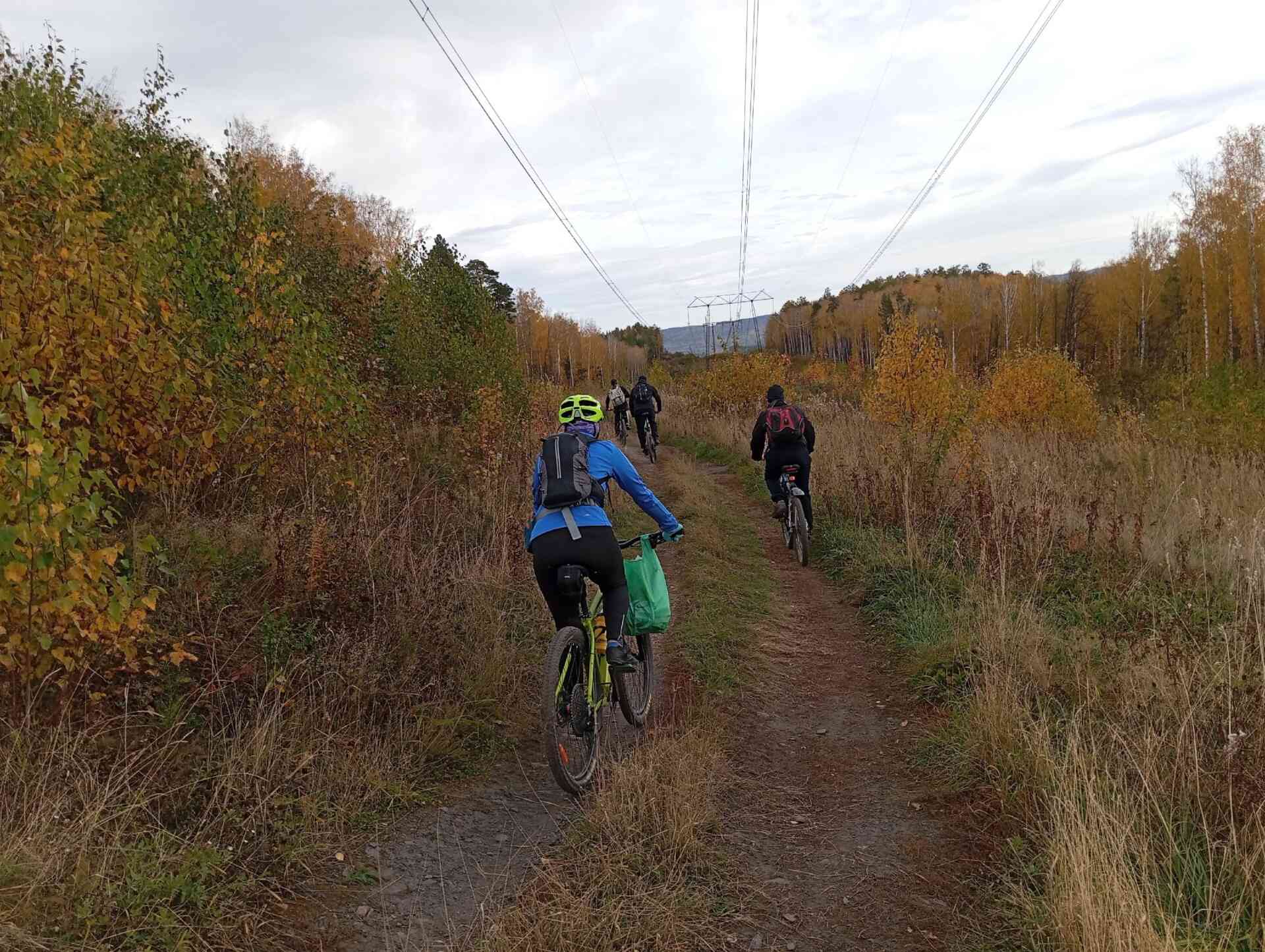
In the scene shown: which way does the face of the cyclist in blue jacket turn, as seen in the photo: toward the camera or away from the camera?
away from the camera

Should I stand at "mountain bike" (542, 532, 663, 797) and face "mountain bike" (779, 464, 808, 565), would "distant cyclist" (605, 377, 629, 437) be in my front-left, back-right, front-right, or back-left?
front-left

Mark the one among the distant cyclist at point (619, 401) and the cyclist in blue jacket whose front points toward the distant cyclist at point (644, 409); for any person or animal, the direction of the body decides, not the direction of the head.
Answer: the cyclist in blue jacket

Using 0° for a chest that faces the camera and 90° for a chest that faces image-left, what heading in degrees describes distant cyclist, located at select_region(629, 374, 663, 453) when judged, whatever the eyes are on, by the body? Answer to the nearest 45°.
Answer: approximately 180°

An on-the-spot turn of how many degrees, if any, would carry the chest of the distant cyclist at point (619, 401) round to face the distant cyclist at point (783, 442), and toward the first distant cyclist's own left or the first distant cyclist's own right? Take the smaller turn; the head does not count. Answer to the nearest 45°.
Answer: approximately 180°

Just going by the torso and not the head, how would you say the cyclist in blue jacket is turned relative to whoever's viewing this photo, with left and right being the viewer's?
facing away from the viewer

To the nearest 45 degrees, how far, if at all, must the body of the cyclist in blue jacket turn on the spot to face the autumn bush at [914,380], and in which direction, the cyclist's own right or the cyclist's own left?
approximately 45° to the cyclist's own right

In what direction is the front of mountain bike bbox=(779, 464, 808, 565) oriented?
away from the camera

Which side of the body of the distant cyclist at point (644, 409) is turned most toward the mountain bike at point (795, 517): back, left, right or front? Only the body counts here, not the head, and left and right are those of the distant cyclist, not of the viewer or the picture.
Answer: back

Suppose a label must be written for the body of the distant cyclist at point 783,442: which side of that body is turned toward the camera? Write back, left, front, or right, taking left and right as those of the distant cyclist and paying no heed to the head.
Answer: back

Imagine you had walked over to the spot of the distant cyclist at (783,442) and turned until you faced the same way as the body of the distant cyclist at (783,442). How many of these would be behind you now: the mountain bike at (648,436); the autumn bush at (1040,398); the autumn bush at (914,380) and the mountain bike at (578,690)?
1

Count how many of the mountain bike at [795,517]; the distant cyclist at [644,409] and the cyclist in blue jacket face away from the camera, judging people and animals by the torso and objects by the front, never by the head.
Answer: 3

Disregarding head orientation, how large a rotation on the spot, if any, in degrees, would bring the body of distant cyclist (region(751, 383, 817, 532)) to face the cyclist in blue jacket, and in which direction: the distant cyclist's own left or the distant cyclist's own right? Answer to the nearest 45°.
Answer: approximately 180°

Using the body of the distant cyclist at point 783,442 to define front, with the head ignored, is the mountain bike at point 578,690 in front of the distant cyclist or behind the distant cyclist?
behind

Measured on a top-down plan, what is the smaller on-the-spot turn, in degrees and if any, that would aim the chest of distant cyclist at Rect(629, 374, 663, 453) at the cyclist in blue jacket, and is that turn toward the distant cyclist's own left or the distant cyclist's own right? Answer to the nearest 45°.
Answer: approximately 180°

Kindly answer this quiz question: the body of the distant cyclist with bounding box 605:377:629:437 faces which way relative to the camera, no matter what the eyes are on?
away from the camera

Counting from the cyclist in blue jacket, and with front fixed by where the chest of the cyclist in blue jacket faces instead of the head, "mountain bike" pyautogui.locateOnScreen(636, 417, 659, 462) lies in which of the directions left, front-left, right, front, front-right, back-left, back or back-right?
front
